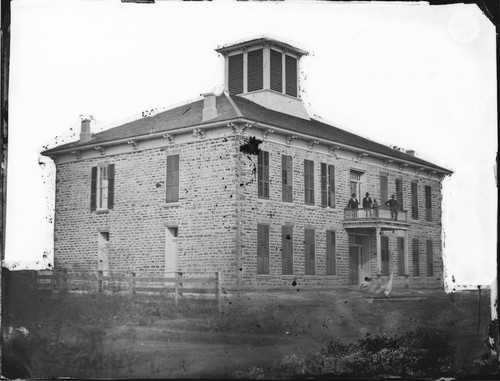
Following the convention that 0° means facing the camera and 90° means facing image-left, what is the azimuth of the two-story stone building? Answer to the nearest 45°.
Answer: approximately 315°

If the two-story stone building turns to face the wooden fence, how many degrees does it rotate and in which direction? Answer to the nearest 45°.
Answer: approximately 135° to its right
